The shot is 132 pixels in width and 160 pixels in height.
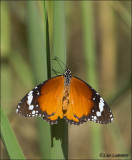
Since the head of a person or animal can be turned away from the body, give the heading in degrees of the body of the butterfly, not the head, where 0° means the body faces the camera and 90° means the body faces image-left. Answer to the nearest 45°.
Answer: approximately 180°
